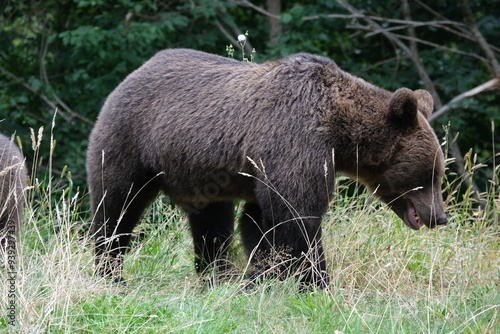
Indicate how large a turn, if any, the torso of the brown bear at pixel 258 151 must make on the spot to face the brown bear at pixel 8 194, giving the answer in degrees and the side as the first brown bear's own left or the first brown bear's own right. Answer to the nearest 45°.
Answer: approximately 180°

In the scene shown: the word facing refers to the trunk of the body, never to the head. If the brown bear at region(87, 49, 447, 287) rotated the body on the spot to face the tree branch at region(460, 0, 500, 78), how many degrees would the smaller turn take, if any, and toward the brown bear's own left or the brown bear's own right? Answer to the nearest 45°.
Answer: approximately 45° to the brown bear's own left

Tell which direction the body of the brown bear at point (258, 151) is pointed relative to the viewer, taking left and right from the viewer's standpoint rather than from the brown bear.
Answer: facing to the right of the viewer

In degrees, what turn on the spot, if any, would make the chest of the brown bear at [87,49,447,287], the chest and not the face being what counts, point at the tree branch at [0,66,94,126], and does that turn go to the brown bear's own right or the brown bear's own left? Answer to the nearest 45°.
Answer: approximately 135° to the brown bear's own left
